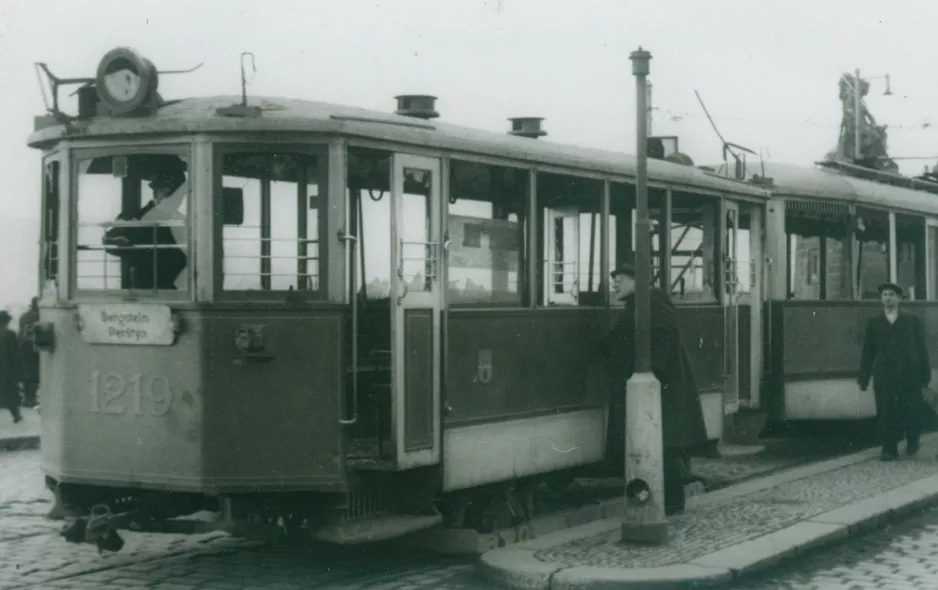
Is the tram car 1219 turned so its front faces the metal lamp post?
no

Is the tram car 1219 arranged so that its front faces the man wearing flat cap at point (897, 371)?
no

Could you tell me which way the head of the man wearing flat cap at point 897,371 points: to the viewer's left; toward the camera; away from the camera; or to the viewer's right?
toward the camera

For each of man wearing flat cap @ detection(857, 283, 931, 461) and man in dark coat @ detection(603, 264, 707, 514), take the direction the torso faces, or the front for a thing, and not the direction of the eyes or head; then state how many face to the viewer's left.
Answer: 1

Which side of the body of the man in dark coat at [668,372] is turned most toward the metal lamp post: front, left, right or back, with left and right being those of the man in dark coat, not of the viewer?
left

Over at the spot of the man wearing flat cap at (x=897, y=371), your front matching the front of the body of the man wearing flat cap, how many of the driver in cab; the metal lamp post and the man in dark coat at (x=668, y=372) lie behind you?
0

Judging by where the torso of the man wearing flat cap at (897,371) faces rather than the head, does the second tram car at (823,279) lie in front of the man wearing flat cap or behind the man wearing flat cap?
behind

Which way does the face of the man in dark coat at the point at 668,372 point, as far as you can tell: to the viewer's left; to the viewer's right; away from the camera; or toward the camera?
to the viewer's left

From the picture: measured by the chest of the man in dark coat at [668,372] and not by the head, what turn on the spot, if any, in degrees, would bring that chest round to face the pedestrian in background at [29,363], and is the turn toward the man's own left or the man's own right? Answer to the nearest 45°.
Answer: approximately 45° to the man's own right

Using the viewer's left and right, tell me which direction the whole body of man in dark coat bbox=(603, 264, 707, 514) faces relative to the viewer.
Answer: facing to the left of the viewer

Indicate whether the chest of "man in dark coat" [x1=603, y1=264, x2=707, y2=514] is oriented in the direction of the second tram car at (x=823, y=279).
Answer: no

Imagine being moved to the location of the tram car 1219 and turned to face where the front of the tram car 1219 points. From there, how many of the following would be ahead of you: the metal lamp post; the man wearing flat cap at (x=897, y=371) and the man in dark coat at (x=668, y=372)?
0

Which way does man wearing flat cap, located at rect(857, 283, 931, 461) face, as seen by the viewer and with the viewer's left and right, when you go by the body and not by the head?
facing the viewer

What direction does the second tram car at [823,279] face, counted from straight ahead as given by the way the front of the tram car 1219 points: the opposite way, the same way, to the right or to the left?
the same way

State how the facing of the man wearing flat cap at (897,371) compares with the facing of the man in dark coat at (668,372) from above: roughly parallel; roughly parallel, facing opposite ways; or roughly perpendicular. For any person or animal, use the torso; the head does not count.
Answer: roughly perpendicular
